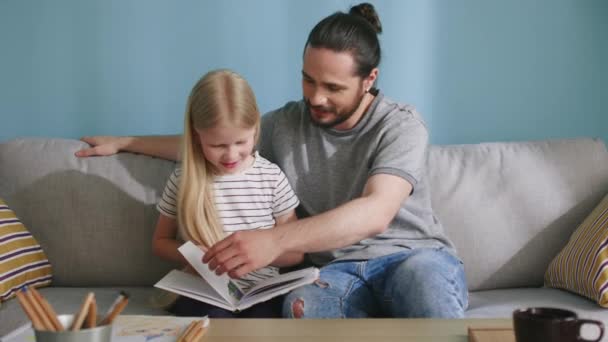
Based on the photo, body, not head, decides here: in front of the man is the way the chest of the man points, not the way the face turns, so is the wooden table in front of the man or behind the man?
in front

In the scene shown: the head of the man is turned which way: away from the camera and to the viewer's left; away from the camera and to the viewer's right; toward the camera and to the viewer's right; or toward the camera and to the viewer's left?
toward the camera and to the viewer's left

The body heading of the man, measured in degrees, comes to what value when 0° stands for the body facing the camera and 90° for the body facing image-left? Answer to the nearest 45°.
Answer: approximately 45°

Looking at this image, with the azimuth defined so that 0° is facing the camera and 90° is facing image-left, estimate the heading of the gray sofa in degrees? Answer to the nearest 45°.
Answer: approximately 0°

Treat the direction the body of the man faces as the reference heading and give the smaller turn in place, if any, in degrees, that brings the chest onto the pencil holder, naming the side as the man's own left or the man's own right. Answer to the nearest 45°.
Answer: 0° — they already face it
